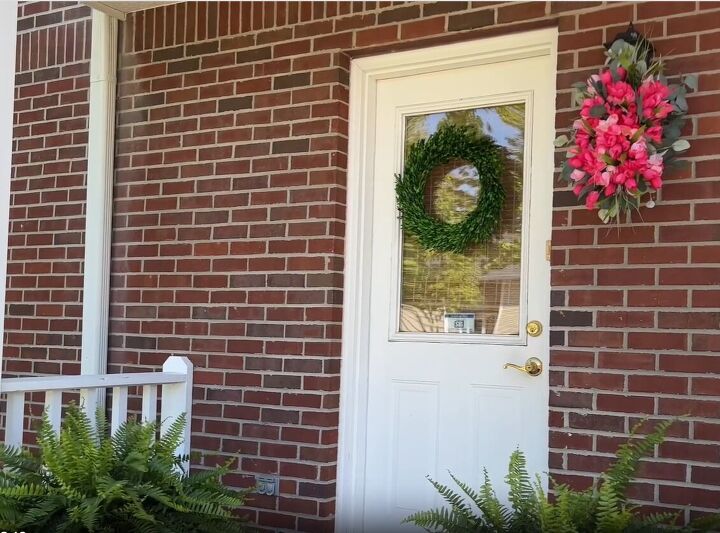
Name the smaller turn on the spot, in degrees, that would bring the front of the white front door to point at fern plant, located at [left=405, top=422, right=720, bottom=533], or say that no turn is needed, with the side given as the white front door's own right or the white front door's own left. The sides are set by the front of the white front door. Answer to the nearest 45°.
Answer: approximately 45° to the white front door's own left

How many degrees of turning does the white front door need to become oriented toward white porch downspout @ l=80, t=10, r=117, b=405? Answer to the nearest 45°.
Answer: approximately 45° to its right

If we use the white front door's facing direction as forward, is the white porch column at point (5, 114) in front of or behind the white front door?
in front

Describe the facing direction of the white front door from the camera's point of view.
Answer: facing the viewer and to the left of the viewer

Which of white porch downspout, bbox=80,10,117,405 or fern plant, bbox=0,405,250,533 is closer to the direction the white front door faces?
the fern plant

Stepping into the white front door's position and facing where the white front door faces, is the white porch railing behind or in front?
in front
